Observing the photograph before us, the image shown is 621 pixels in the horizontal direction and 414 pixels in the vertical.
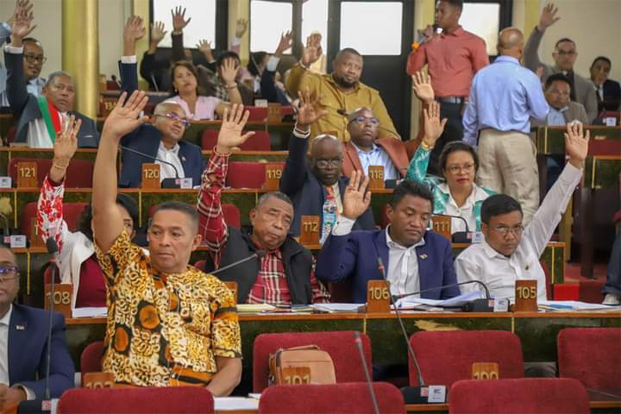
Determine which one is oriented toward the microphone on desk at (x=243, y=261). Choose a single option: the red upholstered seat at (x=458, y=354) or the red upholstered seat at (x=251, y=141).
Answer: the red upholstered seat at (x=251, y=141)

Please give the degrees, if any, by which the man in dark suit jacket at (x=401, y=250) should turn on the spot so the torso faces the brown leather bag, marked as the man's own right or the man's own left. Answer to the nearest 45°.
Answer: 0° — they already face it

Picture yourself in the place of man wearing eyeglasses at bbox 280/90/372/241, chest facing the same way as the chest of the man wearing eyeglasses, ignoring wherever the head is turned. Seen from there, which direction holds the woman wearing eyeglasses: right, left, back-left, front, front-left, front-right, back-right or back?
left

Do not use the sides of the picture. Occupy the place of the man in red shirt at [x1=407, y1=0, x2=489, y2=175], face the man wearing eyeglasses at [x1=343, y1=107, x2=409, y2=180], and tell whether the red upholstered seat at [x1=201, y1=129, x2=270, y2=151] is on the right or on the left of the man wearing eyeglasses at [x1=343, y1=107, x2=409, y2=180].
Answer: right

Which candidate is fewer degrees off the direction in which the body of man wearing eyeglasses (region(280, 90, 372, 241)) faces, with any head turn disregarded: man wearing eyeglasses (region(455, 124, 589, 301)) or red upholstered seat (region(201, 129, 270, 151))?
the man wearing eyeglasses

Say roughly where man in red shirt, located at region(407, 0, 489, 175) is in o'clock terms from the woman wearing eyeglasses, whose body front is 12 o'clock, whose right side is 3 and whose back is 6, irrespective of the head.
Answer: The man in red shirt is roughly at 6 o'clock from the woman wearing eyeglasses.

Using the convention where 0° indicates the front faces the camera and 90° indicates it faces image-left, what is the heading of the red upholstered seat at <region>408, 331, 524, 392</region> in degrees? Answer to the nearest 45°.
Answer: approximately 0°

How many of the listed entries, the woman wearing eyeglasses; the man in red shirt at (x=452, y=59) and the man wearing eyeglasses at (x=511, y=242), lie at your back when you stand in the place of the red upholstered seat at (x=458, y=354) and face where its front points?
3

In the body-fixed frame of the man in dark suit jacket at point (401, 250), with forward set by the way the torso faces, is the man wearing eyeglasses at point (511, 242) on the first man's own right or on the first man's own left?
on the first man's own left

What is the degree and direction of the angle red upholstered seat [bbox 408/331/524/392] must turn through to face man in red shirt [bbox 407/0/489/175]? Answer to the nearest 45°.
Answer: approximately 180°
